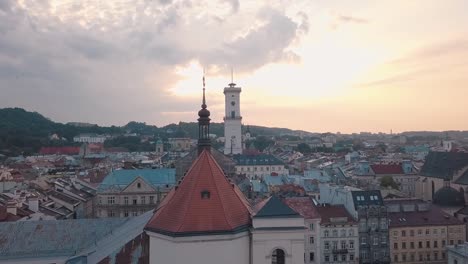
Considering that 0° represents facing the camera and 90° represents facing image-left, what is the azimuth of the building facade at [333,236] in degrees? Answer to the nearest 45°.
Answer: approximately 0°
